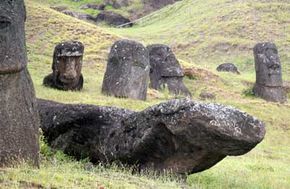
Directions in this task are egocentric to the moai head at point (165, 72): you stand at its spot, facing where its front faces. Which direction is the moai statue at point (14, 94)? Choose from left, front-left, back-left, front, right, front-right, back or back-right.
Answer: right

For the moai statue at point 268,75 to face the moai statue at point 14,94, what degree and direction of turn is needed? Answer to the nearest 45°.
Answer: approximately 45° to its right

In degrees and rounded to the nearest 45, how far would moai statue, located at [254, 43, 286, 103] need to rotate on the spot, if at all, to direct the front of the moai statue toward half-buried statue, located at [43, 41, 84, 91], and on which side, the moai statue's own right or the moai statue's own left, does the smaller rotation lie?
approximately 90° to the moai statue's own right

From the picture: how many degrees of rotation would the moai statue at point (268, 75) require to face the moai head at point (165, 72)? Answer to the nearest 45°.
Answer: approximately 90° to its right

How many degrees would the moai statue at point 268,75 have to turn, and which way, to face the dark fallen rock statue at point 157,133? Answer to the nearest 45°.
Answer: approximately 45° to its right

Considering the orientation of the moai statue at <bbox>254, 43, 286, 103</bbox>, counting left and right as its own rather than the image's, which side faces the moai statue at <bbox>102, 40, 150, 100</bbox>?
right

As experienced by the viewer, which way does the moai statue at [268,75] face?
facing the viewer and to the right of the viewer

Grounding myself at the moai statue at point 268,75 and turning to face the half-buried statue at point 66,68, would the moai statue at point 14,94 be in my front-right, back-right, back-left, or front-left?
front-left

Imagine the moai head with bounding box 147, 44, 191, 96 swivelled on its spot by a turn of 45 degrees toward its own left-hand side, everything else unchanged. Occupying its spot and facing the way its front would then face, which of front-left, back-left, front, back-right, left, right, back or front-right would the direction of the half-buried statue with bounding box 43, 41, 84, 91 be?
back

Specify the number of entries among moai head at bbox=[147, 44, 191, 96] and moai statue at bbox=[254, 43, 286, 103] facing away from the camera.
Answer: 0

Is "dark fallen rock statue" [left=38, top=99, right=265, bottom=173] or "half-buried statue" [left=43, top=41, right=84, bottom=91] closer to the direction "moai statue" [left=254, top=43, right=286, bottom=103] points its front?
the dark fallen rock statue
